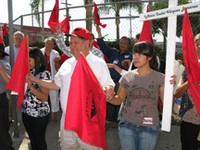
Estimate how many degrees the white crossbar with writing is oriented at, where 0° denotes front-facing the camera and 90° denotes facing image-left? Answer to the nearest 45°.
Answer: approximately 0°

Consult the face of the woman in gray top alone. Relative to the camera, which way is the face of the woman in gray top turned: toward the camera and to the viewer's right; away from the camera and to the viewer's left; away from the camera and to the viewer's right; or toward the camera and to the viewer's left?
toward the camera and to the viewer's left

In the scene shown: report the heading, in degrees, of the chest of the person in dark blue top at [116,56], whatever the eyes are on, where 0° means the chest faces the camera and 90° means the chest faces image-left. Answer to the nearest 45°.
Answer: approximately 0°

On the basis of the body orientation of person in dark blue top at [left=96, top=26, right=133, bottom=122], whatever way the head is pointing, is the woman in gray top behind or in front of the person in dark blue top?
in front

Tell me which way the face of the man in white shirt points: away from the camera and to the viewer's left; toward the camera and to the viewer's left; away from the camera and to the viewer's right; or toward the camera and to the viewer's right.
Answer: toward the camera and to the viewer's left
